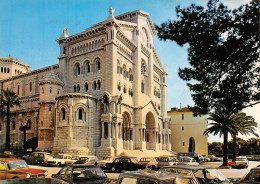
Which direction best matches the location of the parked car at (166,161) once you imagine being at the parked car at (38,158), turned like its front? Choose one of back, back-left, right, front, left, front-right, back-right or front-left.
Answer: left

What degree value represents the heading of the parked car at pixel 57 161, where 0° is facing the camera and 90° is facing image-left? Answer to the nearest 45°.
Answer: approximately 45°

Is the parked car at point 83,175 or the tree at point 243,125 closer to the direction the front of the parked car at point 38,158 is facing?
the parked car

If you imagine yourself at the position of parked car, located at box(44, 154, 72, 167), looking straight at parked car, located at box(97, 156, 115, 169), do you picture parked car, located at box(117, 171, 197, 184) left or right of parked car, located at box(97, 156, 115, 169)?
right

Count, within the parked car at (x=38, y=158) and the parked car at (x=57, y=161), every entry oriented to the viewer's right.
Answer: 0

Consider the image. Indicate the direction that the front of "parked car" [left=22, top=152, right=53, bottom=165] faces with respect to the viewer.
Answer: facing the viewer and to the left of the viewer

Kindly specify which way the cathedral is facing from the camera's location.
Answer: facing the viewer and to the right of the viewer

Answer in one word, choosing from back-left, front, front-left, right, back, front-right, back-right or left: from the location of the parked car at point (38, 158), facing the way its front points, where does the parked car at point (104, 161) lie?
left

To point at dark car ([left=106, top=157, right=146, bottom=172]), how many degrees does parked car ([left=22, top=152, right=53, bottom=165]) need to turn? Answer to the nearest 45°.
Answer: approximately 90° to its left

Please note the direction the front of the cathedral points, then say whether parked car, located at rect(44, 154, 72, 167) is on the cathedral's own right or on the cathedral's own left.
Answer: on the cathedral's own right

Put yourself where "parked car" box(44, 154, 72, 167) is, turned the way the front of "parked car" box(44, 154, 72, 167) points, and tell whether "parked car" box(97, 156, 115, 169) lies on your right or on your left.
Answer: on your left
